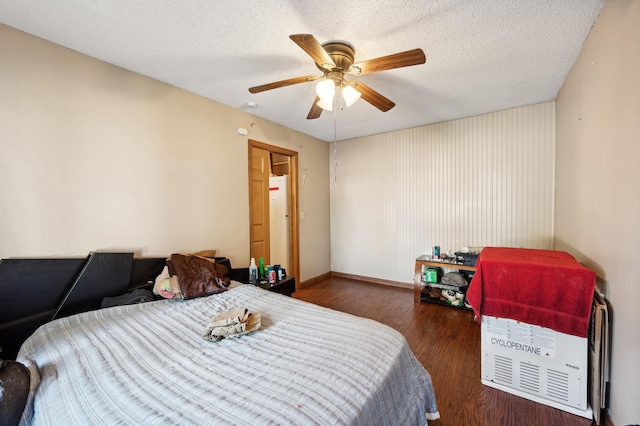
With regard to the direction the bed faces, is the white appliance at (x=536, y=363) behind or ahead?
ahead

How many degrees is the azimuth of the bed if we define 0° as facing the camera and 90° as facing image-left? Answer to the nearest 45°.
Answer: approximately 315°

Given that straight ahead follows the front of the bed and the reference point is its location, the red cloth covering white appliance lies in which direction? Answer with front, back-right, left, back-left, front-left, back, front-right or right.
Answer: front-left

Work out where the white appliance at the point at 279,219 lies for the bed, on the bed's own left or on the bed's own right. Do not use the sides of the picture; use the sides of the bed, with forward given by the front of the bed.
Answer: on the bed's own left

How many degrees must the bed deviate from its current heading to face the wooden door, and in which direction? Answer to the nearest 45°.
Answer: approximately 135° to its left
